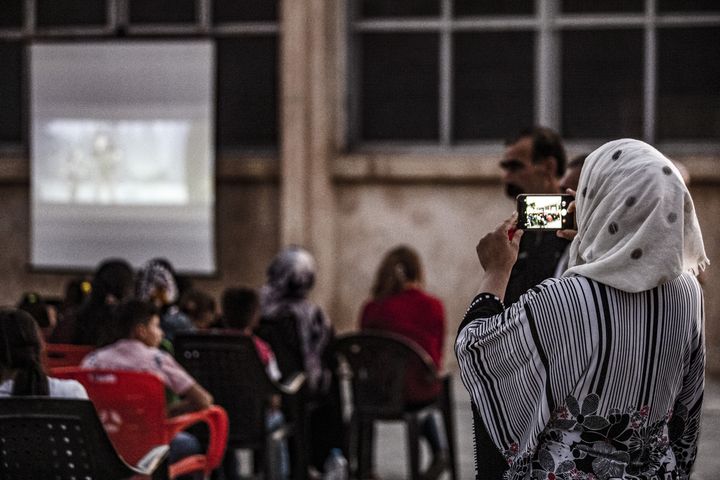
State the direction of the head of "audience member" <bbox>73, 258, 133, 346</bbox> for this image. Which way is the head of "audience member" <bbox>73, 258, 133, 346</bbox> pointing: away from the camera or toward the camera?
away from the camera

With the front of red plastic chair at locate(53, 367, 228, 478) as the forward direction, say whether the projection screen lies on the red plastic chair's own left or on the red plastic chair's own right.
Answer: on the red plastic chair's own left

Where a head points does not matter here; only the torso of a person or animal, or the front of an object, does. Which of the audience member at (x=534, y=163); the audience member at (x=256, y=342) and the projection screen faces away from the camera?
the audience member at (x=256, y=342)

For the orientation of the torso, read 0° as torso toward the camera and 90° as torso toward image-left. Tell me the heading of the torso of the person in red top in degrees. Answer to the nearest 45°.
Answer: approximately 180°

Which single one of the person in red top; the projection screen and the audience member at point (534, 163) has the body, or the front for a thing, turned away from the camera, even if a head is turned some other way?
the person in red top

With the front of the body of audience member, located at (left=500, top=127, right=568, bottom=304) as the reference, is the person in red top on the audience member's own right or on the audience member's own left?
on the audience member's own right

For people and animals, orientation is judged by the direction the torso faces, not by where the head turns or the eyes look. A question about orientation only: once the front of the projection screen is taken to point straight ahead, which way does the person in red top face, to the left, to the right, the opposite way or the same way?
the opposite way

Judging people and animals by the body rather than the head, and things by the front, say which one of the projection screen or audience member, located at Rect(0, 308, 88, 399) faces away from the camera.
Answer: the audience member

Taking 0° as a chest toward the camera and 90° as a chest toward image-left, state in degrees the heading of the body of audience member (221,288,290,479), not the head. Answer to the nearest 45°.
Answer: approximately 180°

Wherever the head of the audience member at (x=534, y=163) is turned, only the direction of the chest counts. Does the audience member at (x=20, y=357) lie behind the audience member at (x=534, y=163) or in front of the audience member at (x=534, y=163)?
in front
